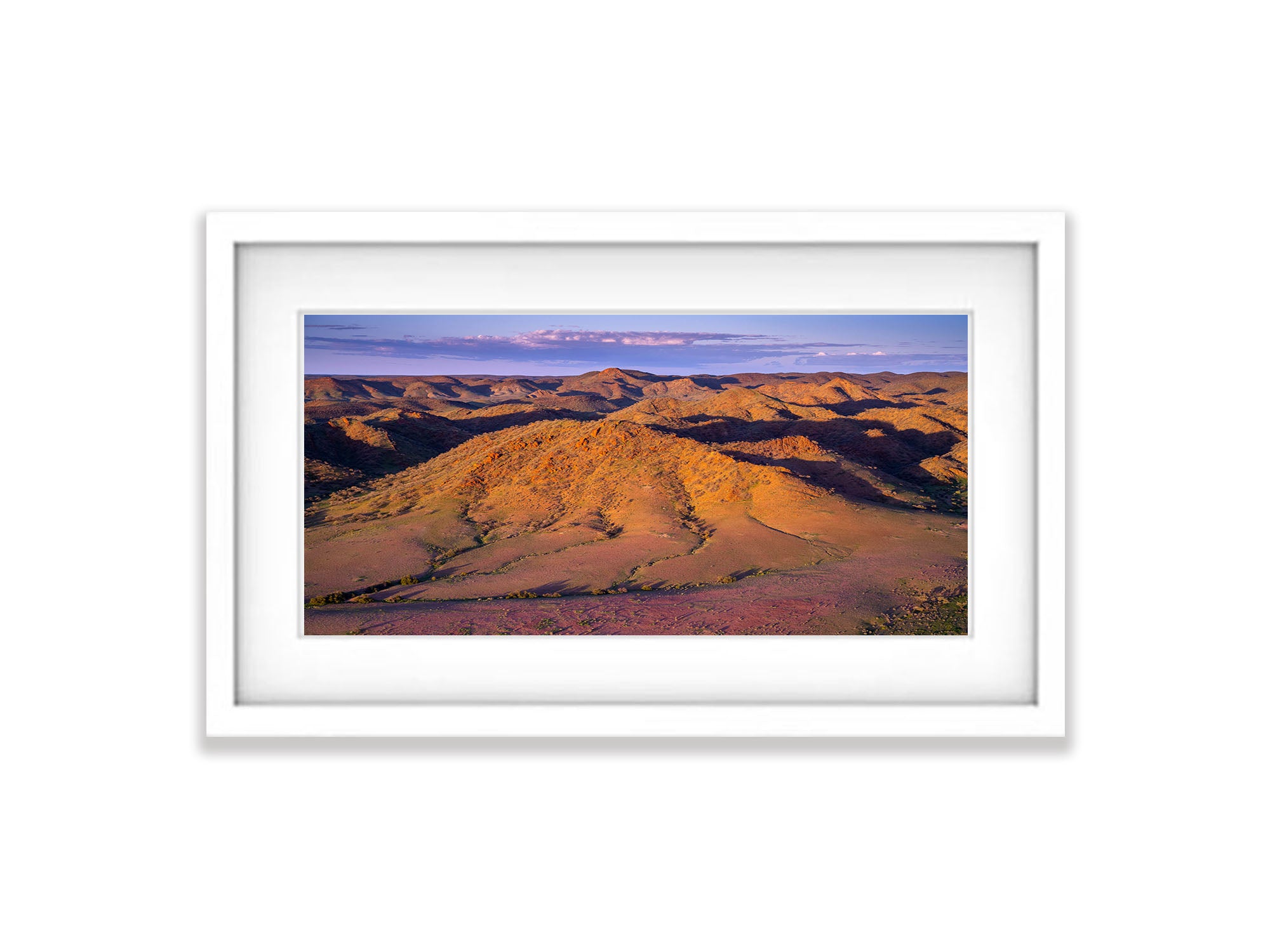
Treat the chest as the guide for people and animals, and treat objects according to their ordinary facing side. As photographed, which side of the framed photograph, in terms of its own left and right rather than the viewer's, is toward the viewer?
front
